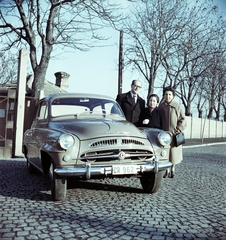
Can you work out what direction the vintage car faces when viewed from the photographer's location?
facing the viewer and to the right of the viewer

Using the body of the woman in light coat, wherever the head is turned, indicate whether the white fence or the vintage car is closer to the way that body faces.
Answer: the vintage car

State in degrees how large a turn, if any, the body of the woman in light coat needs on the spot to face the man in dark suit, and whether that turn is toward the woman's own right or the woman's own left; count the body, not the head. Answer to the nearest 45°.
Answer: approximately 45° to the woman's own right

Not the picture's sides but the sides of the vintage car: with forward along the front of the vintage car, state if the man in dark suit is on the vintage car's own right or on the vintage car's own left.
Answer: on the vintage car's own left

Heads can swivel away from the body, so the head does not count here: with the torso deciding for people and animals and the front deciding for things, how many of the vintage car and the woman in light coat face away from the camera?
0

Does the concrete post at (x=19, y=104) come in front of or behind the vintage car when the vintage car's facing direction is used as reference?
behind

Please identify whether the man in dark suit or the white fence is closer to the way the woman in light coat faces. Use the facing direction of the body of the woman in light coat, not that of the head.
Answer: the man in dark suit

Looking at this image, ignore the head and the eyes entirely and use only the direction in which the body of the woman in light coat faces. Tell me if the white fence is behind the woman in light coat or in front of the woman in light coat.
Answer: behind

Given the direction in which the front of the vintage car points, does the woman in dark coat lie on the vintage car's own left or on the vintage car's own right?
on the vintage car's own left

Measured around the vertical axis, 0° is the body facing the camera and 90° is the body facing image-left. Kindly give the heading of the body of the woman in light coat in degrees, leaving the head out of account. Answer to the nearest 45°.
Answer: approximately 45°
